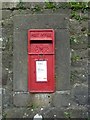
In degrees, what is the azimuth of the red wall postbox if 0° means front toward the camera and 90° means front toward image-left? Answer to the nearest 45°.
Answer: approximately 0°
